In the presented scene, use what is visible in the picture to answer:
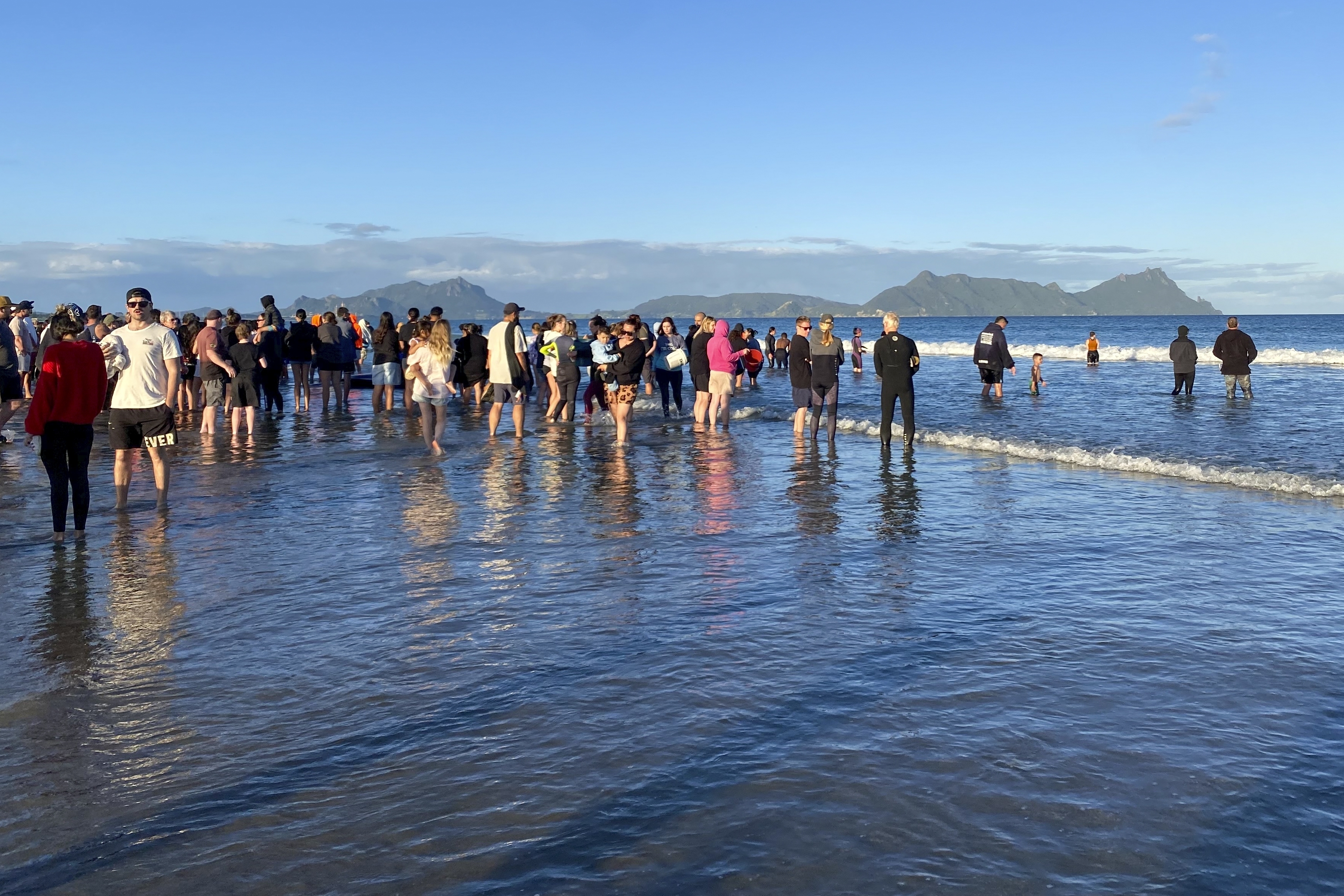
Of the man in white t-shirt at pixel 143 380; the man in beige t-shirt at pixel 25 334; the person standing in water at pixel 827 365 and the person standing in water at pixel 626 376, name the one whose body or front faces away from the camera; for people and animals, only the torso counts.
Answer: the person standing in water at pixel 827 365

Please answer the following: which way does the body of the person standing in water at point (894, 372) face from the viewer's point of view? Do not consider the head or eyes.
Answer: away from the camera

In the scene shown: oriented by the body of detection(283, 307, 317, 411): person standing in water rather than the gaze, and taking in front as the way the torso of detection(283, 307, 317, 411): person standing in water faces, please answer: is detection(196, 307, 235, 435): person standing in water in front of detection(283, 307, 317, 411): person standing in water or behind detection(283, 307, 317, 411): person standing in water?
behind

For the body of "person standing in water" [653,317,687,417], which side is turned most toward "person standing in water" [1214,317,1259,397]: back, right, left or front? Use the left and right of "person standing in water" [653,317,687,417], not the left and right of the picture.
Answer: left

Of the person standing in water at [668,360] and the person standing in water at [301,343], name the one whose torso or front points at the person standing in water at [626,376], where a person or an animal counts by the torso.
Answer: the person standing in water at [668,360]

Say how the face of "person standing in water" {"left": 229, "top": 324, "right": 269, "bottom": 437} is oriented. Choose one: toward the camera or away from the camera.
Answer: away from the camera

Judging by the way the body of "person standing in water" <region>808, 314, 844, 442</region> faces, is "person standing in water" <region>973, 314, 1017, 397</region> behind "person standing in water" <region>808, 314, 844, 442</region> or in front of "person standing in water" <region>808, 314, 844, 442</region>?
in front

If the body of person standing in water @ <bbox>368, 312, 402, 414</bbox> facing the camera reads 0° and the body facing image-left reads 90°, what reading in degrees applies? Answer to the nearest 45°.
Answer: approximately 180°

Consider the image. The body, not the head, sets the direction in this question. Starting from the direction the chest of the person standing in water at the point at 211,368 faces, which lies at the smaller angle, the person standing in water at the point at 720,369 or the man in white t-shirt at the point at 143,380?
the person standing in water

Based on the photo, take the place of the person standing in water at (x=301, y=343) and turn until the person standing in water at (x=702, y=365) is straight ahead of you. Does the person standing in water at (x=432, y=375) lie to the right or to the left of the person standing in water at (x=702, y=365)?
right

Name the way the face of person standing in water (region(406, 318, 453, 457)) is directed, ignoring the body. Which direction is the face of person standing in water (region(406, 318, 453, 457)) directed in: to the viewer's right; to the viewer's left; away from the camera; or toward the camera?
away from the camera

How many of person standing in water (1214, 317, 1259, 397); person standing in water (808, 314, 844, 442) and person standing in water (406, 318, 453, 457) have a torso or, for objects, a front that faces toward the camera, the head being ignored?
0

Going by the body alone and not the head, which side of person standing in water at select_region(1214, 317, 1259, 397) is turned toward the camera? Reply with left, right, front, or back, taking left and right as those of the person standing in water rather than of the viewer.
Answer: back

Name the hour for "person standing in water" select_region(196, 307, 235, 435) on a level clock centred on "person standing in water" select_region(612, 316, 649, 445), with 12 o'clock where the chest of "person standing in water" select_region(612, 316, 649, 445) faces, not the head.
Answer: "person standing in water" select_region(196, 307, 235, 435) is roughly at 2 o'clock from "person standing in water" select_region(612, 316, 649, 445).

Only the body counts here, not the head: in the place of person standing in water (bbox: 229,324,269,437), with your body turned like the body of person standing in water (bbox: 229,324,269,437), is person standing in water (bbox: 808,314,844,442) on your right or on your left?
on your right
